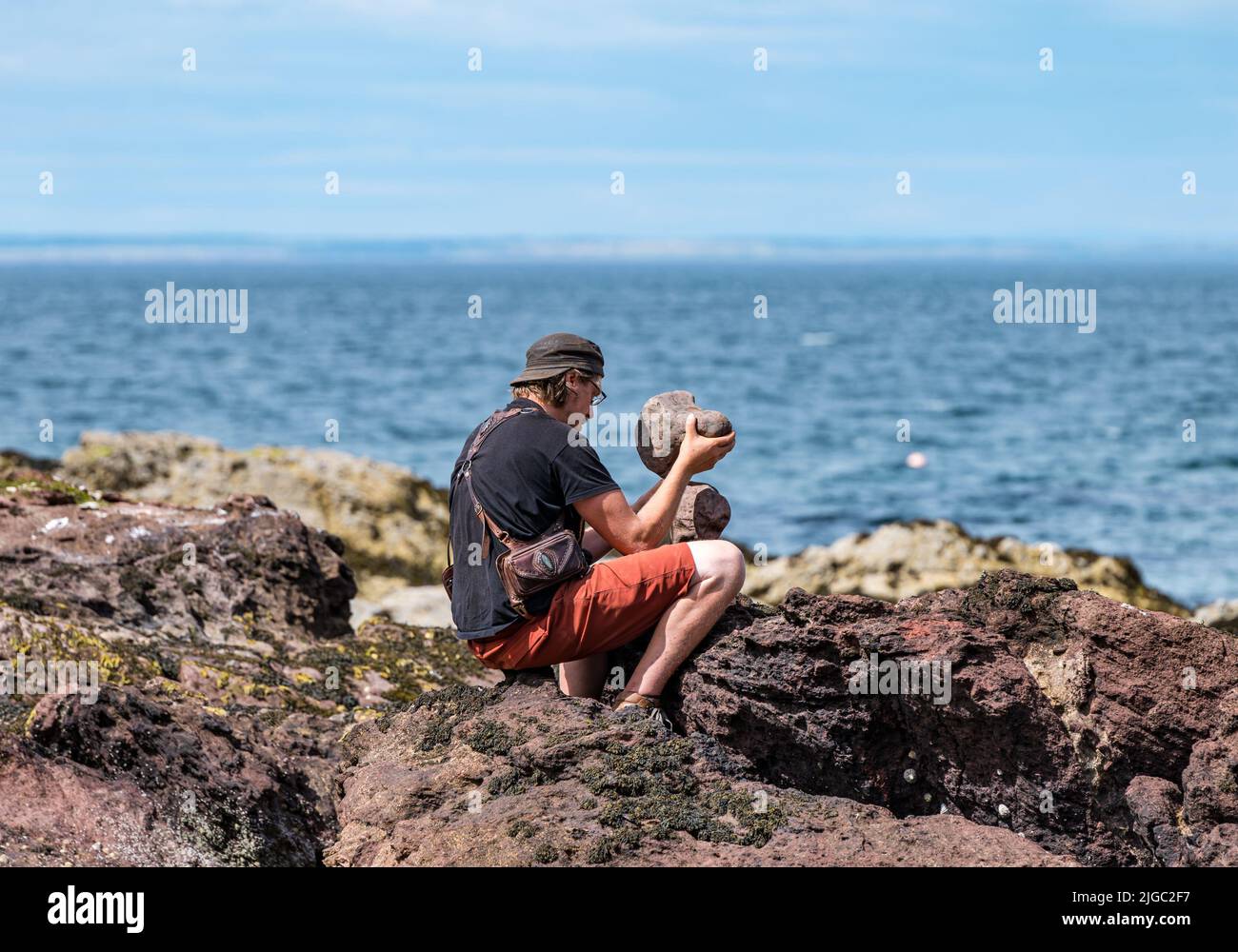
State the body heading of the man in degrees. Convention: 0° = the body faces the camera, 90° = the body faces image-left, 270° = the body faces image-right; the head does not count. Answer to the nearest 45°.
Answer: approximately 270°

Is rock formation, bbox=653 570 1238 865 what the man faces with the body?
yes

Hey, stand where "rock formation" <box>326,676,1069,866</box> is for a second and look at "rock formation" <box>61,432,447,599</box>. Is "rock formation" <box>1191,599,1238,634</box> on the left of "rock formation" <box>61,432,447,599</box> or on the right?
right

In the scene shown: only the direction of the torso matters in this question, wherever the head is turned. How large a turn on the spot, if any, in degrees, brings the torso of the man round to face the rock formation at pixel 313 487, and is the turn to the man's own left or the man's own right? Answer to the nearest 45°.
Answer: approximately 90° to the man's own left
